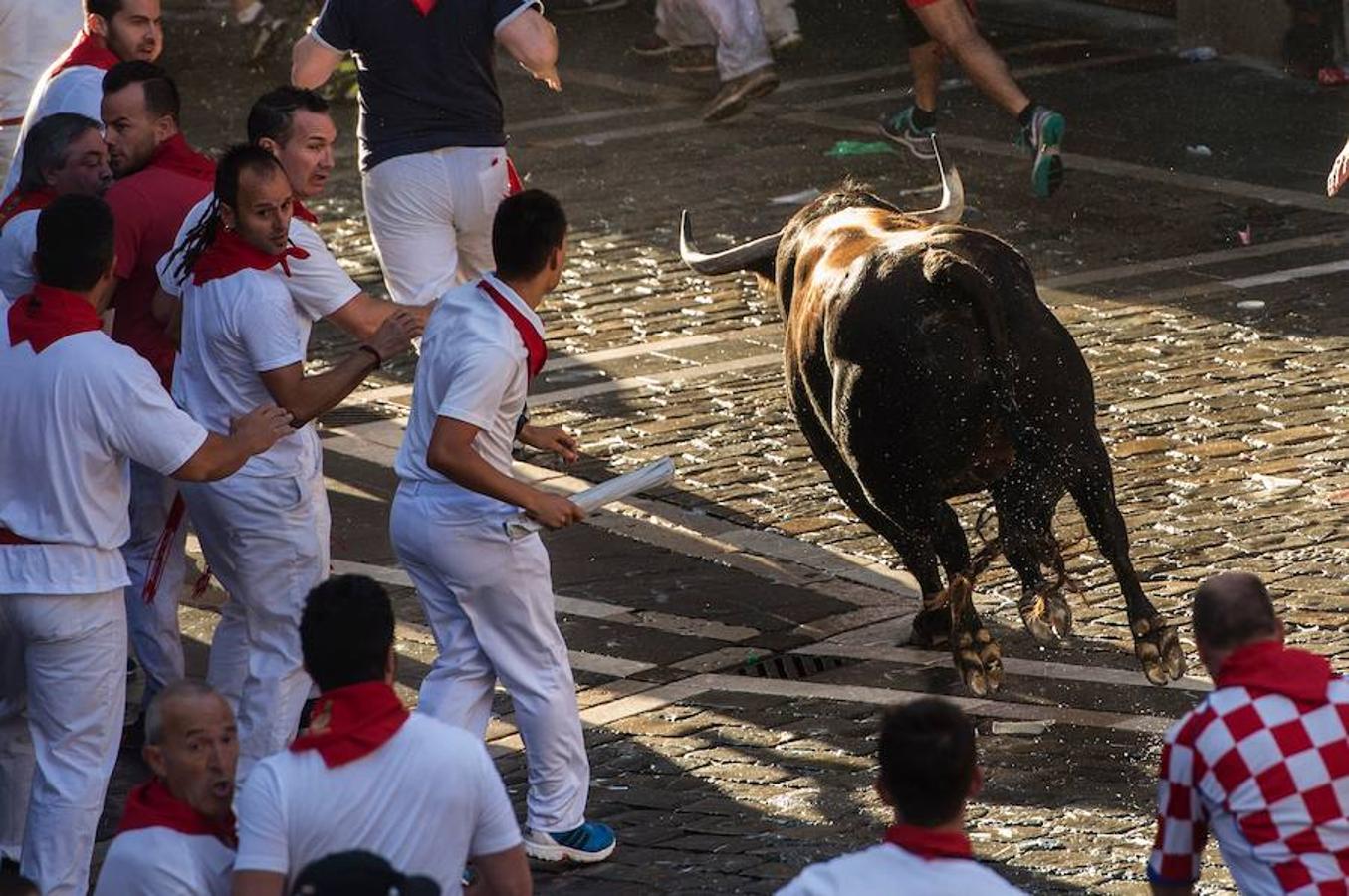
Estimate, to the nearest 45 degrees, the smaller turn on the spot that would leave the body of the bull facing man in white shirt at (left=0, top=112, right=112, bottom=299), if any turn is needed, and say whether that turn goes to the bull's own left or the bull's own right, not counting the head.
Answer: approximately 45° to the bull's own left

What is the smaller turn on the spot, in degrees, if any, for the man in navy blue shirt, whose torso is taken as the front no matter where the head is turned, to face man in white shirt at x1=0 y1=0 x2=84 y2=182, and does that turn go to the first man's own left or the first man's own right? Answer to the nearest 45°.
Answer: approximately 45° to the first man's own left

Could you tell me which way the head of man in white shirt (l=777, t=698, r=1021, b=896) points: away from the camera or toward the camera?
away from the camera

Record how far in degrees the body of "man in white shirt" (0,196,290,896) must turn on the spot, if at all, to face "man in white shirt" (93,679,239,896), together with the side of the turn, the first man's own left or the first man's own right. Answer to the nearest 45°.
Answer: approximately 135° to the first man's own right

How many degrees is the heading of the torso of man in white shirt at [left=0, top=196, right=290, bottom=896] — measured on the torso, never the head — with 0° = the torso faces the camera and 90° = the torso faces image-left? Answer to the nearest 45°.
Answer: approximately 225°

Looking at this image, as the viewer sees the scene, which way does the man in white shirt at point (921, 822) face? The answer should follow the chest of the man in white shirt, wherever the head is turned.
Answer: away from the camera

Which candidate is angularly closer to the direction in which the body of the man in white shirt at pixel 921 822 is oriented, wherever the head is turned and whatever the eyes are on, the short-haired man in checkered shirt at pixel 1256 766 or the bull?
the bull

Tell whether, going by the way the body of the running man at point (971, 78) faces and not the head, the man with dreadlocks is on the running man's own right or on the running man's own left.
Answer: on the running man's own left

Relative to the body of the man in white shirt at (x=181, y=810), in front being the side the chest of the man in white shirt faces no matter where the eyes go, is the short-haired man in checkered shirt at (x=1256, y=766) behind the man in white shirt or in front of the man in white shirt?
in front

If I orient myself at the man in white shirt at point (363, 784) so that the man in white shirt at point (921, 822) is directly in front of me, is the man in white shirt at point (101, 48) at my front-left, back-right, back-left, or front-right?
back-left

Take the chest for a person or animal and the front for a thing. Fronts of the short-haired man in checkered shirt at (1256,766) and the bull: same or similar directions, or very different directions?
same or similar directions

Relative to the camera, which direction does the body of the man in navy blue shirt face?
away from the camera

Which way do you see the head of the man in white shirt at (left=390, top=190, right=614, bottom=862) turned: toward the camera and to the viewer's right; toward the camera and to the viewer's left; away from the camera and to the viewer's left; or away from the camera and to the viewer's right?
away from the camera and to the viewer's right

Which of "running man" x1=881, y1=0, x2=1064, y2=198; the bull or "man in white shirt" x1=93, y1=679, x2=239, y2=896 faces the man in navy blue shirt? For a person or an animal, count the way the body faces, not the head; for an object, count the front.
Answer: the bull

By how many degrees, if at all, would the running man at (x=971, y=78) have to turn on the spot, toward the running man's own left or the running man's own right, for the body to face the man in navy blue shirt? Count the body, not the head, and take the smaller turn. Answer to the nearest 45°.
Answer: approximately 90° to the running man's own left

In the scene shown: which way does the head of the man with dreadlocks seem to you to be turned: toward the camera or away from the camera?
toward the camera

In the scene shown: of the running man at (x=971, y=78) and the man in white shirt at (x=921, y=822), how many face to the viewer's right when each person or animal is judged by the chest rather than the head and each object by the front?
0

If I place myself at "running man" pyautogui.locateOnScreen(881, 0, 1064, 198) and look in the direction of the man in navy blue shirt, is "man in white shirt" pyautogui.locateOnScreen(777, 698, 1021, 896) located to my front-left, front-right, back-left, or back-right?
front-left
